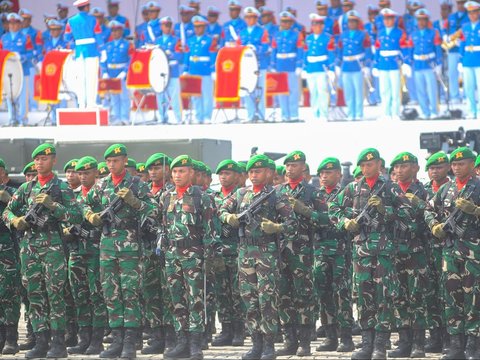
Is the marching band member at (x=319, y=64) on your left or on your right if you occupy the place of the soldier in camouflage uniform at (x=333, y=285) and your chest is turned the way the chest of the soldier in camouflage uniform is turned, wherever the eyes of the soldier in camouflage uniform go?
on your right

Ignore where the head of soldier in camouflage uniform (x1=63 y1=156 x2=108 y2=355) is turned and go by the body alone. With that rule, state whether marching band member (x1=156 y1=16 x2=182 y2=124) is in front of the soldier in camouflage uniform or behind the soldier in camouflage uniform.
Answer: behind

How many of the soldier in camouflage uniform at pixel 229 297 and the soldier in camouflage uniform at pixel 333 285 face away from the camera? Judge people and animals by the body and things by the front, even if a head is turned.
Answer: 0

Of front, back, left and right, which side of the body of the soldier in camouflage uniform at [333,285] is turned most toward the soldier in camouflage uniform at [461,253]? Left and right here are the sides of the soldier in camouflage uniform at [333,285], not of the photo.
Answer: left
